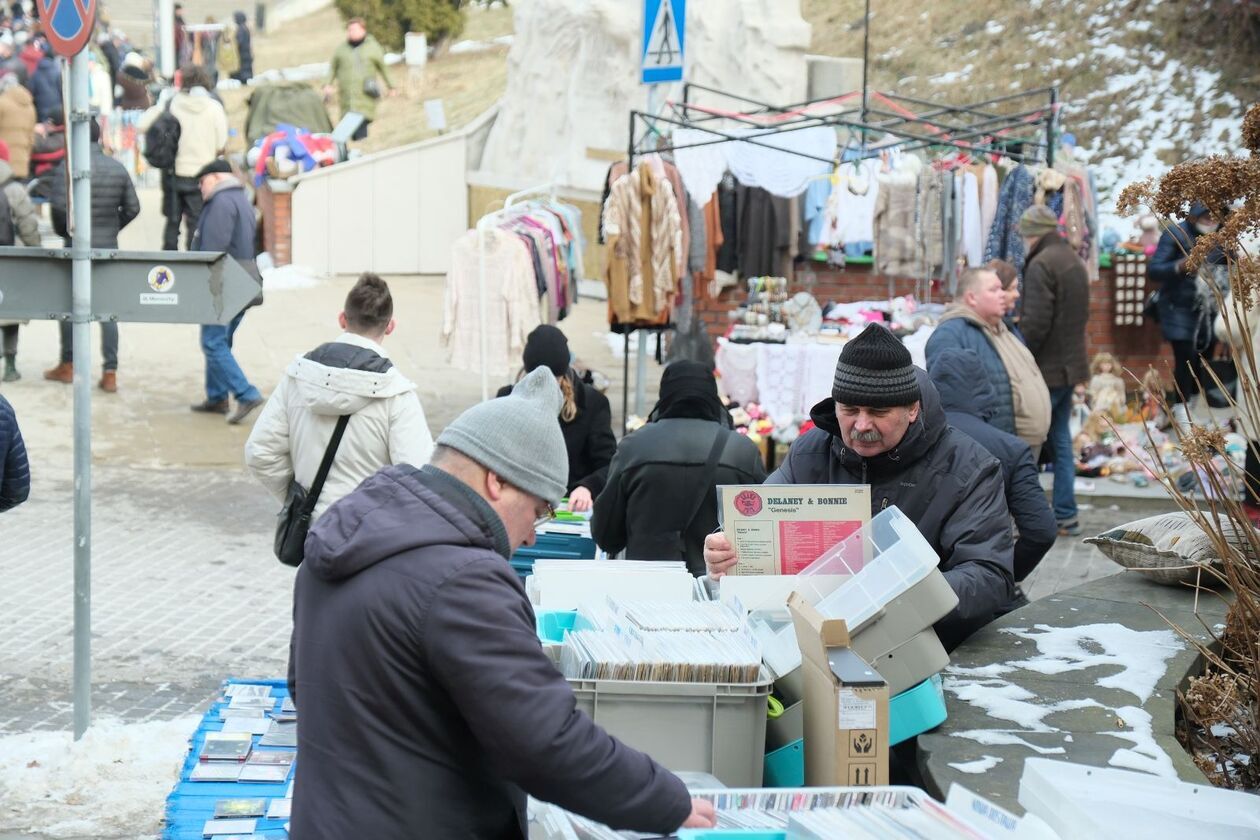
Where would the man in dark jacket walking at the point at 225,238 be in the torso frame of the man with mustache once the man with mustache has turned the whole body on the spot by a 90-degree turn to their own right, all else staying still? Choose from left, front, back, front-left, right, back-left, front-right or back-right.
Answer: front

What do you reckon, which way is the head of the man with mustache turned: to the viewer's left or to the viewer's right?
to the viewer's left

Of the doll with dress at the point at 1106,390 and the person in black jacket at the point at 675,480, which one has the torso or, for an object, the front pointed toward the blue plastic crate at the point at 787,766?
the doll with dress

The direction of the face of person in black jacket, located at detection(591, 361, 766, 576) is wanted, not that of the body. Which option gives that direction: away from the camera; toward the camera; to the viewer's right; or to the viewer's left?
away from the camera

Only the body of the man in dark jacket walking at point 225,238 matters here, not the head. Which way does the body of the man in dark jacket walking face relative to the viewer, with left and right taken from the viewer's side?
facing to the left of the viewer

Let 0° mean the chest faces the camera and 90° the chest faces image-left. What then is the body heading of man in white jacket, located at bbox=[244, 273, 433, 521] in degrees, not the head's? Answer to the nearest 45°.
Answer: approximately 180°

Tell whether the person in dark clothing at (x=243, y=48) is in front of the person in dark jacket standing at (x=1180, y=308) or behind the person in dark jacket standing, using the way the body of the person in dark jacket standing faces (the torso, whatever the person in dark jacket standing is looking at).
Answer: behind

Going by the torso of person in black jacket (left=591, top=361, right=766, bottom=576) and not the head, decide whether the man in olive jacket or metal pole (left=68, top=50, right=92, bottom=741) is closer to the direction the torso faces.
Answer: the man in olive jacket

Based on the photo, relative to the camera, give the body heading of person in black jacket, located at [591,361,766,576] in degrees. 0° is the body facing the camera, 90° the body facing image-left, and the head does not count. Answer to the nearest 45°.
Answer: approximately 180°

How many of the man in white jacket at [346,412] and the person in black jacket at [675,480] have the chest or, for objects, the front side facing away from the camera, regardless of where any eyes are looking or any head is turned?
2

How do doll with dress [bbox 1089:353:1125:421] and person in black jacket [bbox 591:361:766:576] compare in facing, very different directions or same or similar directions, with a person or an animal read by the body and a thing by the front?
very different directions
